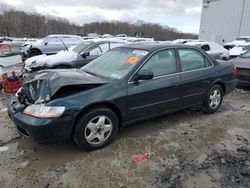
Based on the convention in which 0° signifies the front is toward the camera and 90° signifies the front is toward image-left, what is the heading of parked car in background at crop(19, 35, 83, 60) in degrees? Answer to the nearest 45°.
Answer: approximately 45°

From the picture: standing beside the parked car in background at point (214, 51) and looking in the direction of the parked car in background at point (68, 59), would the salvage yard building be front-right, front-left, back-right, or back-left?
back-right

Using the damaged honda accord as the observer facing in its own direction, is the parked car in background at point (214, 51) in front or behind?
behind

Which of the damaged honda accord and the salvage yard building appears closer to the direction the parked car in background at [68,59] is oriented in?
the damaged honda accord

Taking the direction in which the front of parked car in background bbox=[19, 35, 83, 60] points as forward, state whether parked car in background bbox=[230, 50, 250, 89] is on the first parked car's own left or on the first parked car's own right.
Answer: on the first parked car's own left

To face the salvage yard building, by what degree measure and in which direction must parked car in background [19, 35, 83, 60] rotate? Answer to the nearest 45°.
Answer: approximately 180°

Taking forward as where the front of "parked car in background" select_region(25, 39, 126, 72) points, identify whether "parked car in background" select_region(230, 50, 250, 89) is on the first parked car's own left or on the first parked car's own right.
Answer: on the first parked car's own left
